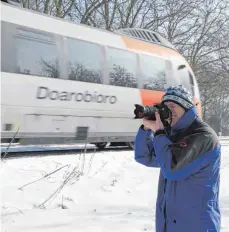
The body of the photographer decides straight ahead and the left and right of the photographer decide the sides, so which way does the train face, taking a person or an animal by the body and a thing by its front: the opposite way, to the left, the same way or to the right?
the opposite way

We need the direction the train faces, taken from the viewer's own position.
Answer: facing away from the viewer and to the right of the viewer

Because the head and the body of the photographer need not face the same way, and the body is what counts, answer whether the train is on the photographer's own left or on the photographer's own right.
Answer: on the photographer's own right

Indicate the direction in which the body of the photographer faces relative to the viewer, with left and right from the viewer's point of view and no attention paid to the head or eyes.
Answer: facing the viewer and to the left of the viewer

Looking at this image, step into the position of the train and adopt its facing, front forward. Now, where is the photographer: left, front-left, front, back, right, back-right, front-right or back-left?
back-right
